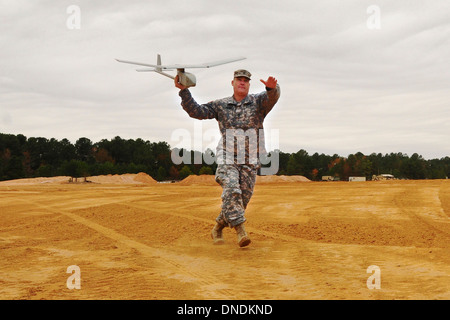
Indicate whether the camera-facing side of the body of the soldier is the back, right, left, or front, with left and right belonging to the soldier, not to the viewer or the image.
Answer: front
